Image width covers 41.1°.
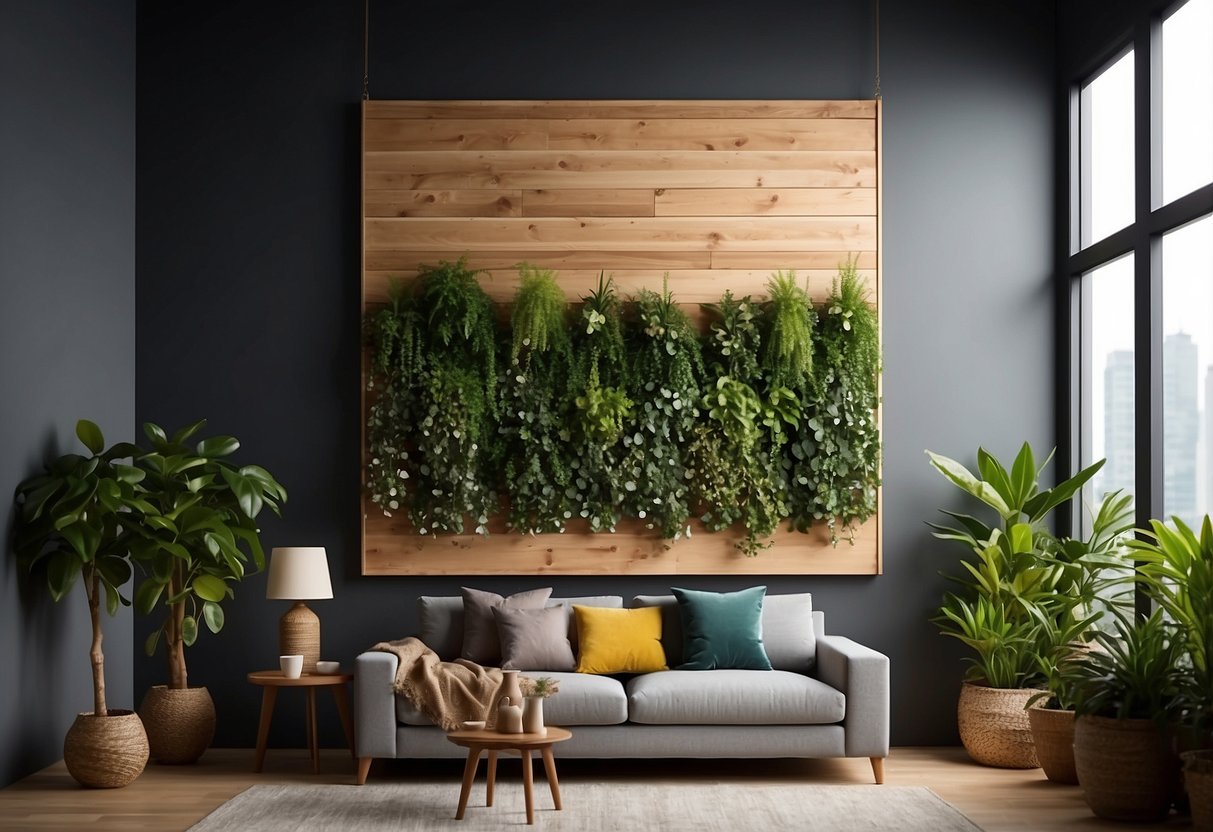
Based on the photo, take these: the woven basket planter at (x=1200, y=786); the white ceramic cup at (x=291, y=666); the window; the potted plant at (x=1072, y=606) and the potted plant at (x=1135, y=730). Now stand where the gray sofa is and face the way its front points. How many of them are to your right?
1

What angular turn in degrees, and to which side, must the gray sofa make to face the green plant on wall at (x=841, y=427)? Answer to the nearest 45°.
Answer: approximately 135° to its left

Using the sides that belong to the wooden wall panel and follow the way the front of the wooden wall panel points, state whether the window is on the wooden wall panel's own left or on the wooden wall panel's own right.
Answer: on the wooden wall panel's own left

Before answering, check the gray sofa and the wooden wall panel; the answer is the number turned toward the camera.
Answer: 2

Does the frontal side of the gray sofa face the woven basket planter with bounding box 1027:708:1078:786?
no

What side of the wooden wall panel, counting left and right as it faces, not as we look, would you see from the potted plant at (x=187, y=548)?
right

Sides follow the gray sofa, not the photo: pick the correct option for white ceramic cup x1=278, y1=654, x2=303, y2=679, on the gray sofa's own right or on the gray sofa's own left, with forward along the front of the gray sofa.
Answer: on the gray sofa's own right

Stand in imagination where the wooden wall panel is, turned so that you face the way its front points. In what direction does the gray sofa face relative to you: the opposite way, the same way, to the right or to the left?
the same way

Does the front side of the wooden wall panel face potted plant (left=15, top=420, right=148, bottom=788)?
no

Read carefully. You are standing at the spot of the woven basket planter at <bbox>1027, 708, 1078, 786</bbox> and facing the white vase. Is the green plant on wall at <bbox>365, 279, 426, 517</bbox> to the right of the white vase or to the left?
right

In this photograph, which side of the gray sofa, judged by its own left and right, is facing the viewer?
front

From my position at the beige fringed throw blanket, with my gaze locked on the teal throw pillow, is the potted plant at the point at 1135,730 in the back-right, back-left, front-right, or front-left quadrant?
front-right

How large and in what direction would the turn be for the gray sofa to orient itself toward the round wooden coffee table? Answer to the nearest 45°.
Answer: approximately 45° to its right

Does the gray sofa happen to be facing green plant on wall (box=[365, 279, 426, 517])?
no

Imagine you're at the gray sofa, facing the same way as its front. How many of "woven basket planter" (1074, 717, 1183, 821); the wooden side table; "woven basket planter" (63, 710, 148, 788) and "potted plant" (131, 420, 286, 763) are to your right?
3
